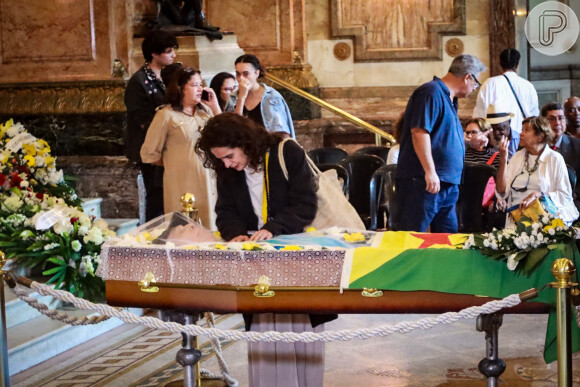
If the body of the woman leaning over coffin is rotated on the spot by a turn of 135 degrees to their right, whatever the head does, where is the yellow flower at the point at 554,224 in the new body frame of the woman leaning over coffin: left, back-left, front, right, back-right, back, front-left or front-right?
back-right

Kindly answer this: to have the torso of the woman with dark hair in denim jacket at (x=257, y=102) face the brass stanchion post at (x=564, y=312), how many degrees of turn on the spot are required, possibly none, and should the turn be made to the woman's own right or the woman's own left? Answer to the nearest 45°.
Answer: approximately 45° to the woman's own left

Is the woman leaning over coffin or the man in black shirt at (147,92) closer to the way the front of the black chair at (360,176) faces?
the woman leaning over coffin

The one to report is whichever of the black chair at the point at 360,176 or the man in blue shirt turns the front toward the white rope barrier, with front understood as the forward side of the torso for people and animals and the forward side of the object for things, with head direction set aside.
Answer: the black chair

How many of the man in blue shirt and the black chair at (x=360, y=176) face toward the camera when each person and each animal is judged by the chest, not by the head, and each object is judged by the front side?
1

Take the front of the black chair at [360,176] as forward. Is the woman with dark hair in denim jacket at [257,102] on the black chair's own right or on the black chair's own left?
on the black chair's own right

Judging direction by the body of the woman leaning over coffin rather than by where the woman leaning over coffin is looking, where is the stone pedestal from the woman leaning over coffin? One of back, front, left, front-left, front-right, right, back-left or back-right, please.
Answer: back-right
